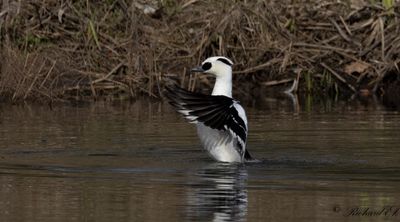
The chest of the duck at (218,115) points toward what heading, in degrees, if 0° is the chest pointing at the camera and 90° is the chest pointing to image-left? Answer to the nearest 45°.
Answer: approximately 90°

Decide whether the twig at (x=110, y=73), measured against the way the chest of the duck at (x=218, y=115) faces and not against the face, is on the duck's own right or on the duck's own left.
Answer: on the duck's own right
